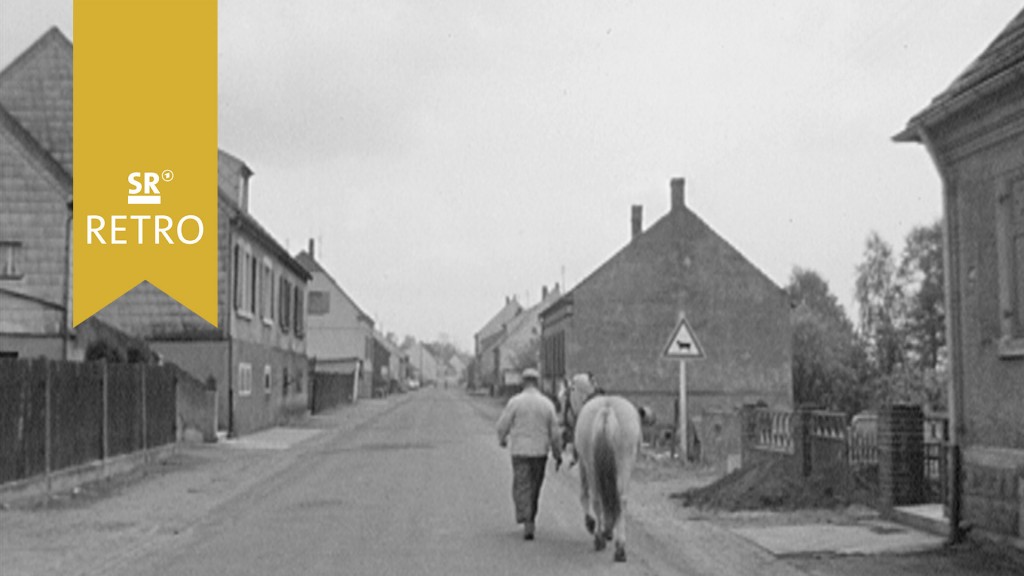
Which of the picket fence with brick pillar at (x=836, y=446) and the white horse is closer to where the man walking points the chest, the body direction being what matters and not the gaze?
the picket fence with brick pillar

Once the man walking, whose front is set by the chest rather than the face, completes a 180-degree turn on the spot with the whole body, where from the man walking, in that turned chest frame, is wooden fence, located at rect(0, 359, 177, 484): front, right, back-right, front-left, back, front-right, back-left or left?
back-right

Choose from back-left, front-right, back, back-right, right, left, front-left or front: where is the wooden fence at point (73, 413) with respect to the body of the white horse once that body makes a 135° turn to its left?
right

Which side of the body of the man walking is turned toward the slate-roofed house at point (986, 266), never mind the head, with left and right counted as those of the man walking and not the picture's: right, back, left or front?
right

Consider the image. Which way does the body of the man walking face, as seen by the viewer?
away from the camera

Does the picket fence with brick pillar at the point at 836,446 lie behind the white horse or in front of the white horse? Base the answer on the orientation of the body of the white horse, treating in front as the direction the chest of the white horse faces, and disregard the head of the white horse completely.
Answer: in front

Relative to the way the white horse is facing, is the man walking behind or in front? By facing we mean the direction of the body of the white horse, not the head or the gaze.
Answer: in front

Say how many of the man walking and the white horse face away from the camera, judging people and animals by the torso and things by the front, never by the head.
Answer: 2

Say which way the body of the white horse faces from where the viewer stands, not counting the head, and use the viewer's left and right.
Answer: facing away from the viewer

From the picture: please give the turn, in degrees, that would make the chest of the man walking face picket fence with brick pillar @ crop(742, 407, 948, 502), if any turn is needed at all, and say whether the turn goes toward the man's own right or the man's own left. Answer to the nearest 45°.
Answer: approximately 45° to the man's own right
